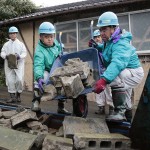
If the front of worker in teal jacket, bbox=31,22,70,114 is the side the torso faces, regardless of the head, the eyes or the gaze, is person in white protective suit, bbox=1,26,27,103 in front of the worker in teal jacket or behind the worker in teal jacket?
behind

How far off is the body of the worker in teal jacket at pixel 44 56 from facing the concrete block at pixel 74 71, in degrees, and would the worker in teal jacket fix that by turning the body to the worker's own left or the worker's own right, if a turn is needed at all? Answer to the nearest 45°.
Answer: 0° — they already face it

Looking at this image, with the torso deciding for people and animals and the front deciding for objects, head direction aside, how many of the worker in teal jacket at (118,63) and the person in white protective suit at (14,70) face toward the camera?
1

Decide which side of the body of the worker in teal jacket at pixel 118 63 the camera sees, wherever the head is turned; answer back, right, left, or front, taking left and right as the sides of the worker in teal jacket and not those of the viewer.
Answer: left
